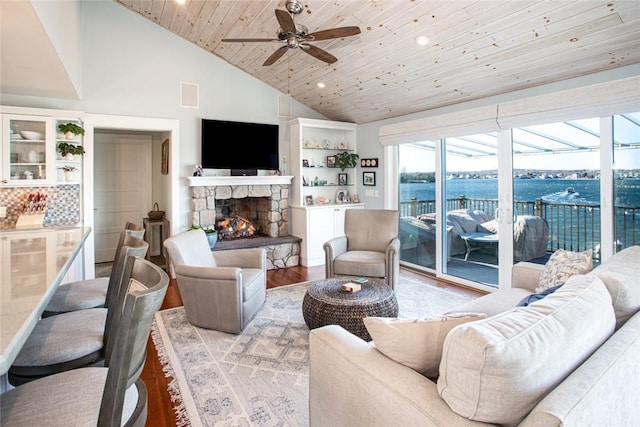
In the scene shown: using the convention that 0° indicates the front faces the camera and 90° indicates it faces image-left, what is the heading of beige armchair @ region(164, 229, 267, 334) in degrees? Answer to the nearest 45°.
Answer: approximately 315°

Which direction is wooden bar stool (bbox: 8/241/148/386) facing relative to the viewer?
to the viewer's left

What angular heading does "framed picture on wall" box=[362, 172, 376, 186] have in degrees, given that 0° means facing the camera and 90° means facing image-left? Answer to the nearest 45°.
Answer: approximately 0°

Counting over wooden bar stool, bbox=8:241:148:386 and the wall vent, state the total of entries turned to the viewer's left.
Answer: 1

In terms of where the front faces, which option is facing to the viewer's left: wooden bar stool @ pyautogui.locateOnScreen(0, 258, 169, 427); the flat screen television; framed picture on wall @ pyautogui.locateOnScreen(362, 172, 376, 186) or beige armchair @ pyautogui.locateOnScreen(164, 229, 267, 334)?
the wooden bar stool

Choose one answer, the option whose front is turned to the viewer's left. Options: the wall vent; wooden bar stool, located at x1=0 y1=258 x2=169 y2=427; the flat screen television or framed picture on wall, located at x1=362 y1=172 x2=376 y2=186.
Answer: the wooden bar stool

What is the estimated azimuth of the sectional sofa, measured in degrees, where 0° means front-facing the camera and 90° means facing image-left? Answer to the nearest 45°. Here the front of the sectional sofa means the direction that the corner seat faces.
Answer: approximately 135°

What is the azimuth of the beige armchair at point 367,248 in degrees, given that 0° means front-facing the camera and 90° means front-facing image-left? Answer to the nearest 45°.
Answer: approximately 45°

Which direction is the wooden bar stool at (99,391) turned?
to the viewer's left

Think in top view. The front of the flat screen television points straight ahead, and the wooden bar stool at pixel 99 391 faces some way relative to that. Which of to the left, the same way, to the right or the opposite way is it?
to the right

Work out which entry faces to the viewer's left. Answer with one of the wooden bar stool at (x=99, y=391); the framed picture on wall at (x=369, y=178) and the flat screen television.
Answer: the wooden bar stool
